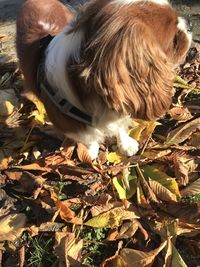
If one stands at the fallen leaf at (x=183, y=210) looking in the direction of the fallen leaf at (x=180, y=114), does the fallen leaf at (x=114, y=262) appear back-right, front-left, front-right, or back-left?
back-left

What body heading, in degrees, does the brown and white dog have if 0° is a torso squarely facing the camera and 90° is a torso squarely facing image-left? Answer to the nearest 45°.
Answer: approximately 315°
